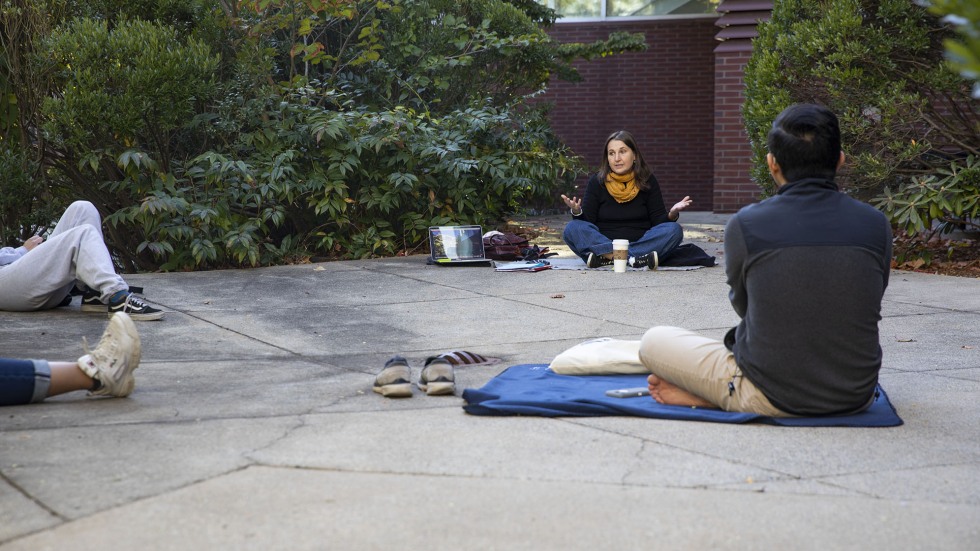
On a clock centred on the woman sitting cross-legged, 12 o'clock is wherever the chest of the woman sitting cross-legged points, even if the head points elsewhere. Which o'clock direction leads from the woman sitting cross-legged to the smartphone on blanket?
The smartphone on blanket is roughly at 12 o'clock from the woman sitting cross-legged.

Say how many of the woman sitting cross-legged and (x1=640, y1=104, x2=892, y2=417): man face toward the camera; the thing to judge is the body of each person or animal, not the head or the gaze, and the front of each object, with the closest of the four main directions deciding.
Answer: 1

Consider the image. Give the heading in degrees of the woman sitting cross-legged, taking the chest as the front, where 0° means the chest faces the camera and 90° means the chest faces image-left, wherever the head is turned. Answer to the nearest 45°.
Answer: approximately 0°

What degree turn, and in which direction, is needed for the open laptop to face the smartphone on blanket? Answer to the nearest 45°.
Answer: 0° — it already faces it

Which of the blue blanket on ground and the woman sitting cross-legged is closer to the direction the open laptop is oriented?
the blue blanket on ground

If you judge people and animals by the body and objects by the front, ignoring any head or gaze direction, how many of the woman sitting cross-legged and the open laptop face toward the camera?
2

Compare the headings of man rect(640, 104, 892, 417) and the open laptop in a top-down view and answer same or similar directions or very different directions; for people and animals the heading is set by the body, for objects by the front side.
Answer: very different directions

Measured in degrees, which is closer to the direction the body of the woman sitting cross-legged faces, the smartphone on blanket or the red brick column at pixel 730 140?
the smartphone on blanket

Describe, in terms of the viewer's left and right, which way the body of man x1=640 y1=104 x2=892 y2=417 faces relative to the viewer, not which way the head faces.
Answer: facing away from the viewer and to the left of the viewer

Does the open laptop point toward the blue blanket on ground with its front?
yes

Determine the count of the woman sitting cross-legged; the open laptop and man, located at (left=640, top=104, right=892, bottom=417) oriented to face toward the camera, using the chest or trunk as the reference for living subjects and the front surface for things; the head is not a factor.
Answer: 2

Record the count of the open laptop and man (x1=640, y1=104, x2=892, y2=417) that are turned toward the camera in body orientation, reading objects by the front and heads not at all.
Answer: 1

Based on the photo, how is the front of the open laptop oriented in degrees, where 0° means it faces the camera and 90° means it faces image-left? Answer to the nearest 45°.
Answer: approximately 0°
